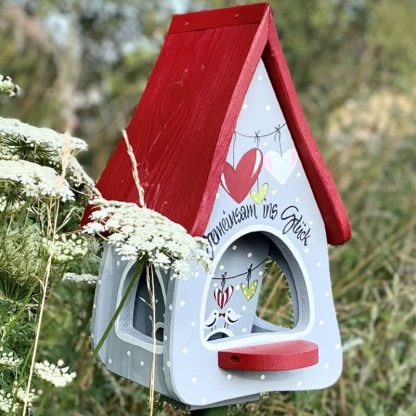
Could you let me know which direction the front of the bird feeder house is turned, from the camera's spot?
facing the viewer and to the right of the viewer

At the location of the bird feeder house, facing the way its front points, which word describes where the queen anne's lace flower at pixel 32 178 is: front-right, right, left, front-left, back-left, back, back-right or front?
right

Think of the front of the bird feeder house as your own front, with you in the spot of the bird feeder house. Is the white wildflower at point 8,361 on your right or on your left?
on your right
